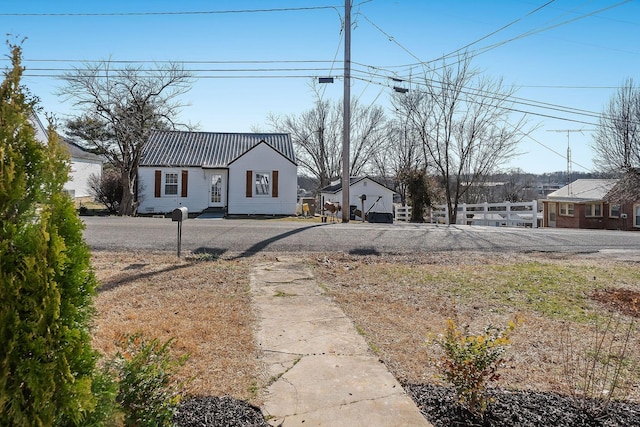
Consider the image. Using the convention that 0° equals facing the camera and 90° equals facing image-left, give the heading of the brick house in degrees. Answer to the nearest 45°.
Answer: approximately 0°

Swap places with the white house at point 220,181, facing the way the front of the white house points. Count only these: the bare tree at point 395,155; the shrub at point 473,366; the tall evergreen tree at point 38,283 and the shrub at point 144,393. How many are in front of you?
3

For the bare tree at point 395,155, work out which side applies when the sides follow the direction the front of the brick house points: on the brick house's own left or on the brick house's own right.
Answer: on the brick house's own right

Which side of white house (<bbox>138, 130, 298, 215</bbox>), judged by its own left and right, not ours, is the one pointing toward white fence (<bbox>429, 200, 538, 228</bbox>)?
left

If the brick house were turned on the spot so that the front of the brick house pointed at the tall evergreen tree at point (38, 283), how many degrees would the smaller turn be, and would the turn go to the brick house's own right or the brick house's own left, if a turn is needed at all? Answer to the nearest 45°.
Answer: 0° — it already faces it

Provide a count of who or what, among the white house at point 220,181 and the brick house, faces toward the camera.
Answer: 2

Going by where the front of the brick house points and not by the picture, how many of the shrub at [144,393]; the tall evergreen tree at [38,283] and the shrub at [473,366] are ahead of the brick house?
3

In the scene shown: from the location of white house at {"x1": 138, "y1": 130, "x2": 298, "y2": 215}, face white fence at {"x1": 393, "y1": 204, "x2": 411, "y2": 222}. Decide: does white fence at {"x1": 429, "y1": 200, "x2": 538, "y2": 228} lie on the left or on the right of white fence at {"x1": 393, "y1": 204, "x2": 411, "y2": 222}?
right

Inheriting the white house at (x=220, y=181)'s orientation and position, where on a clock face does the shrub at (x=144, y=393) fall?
The shrub is roughly at 12 o'clock from the white house.

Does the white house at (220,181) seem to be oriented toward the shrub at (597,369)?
yes
